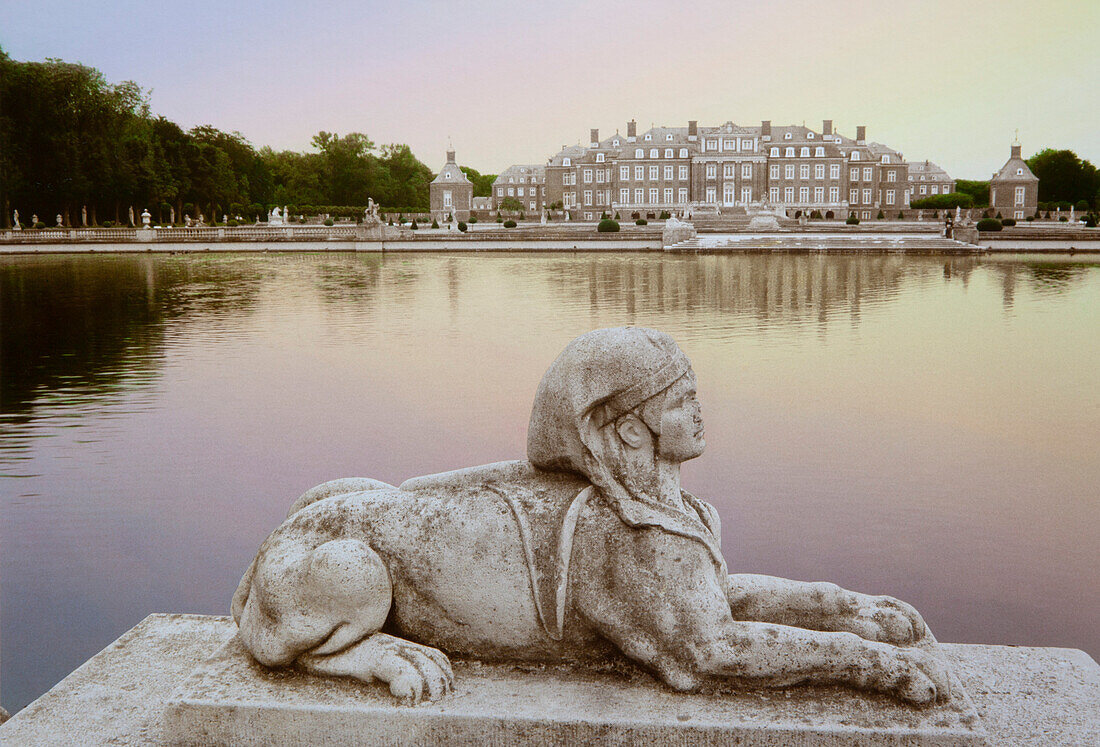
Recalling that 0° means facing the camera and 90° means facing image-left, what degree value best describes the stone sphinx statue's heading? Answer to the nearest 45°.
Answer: approximately 270°
